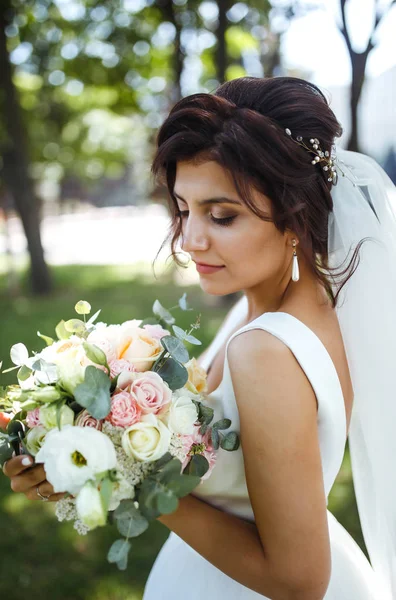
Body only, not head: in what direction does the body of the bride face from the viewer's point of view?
to the viewer's left

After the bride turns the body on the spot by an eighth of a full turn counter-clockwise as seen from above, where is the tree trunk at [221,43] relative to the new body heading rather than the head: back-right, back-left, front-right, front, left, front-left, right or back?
back-right

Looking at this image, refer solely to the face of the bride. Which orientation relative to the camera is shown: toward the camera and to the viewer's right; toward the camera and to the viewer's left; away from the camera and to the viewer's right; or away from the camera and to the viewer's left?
toward the camera and to the viewer's left
